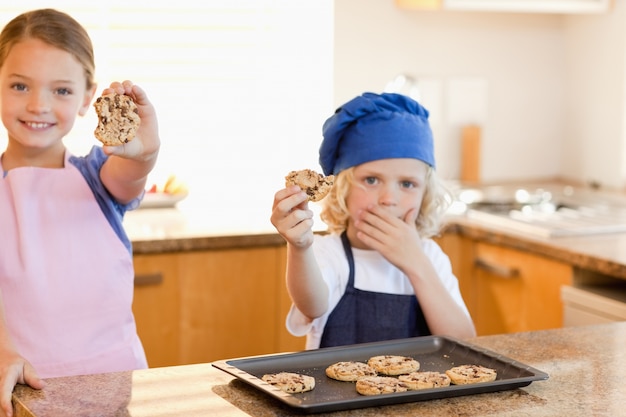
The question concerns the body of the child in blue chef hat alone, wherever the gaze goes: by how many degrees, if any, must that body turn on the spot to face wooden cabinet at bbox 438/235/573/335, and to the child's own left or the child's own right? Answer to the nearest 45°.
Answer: approximately 135° to the child's own left

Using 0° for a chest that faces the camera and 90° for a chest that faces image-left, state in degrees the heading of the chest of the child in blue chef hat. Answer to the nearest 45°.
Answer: approximately 0°

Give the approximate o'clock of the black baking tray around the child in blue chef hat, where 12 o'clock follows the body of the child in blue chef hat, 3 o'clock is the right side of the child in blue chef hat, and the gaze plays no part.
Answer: The black baking tray is roughly at 12 o'clock from the child in blue chef hat.

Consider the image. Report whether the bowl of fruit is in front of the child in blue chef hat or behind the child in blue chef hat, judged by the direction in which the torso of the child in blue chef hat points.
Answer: behind

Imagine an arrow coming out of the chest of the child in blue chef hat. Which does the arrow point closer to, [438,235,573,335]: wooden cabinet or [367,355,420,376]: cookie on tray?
the cookie on tray

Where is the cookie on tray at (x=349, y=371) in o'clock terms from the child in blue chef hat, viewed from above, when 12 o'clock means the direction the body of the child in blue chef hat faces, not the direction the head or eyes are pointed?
The cookie on tray is roughly at 12 o'clock from the child in blue chef hat.

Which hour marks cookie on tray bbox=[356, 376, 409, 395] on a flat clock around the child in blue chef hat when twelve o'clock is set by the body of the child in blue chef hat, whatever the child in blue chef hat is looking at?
The cookie on tray is roughly at 12 o'clock from the child in blue chef hat.

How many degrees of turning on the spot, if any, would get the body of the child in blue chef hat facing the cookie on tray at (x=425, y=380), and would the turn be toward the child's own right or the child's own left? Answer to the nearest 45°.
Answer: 0° — they already face it

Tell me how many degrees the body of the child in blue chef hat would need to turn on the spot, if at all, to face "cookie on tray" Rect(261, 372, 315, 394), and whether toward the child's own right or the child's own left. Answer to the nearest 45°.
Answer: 0° — they already face it
